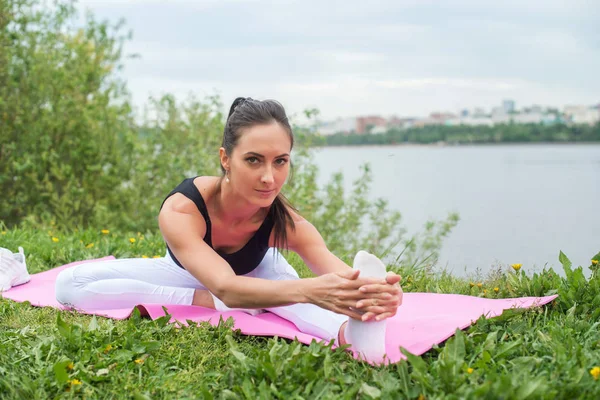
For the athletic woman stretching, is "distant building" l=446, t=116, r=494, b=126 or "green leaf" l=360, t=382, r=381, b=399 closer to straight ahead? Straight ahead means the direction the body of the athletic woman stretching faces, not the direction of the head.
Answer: the green leaf

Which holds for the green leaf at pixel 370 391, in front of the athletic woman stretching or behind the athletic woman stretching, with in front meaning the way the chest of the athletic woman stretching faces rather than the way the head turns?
in front

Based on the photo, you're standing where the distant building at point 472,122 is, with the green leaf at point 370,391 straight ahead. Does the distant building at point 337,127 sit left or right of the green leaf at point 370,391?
right

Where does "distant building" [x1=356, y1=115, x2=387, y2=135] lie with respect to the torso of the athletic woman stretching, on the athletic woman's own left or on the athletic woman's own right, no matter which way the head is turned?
on the athletic woman's own left

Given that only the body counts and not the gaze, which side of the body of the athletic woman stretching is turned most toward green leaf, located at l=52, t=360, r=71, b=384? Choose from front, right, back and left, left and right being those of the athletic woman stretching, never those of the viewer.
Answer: right

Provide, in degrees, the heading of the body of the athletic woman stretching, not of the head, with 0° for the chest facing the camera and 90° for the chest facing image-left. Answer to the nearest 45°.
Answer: approximately 315°

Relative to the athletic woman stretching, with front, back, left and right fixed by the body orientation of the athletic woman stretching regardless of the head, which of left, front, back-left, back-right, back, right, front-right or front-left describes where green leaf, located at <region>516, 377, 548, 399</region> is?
front

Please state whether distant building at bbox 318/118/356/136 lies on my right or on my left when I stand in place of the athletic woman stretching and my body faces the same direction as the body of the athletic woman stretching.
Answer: on my left

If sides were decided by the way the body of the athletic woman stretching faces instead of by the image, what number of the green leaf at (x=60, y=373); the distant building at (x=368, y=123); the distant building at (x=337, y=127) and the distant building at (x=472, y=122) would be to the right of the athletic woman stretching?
1

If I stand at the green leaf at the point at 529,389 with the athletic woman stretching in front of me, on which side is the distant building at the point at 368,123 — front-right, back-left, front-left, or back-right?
front-right
